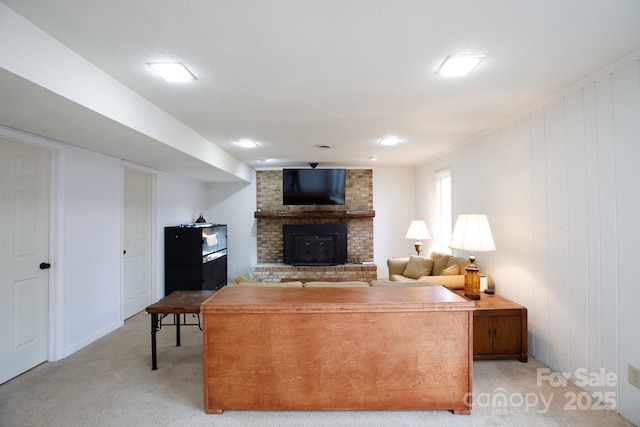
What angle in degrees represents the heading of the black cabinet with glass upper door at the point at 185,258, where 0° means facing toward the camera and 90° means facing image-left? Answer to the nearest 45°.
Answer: approximately 315°

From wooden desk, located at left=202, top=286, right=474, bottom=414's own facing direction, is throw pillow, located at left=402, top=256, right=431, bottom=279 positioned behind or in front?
in front

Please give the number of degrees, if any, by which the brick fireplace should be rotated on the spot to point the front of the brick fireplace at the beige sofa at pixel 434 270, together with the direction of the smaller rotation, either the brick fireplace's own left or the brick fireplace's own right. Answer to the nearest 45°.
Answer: approximately 45° to the brick fireplace's own left

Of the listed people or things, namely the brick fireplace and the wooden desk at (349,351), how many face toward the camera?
1

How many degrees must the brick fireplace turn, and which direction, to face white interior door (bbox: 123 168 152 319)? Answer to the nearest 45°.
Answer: approximately 45° to its right

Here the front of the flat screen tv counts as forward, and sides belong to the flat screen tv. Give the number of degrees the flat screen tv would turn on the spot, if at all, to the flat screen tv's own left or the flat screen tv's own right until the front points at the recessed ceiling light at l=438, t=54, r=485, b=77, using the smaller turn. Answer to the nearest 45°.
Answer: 0° — it already faces it

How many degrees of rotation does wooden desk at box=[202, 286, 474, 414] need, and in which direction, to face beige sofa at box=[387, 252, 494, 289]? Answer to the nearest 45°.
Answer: approximately 45° to its right

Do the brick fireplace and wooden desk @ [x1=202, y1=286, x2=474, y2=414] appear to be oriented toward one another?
yes

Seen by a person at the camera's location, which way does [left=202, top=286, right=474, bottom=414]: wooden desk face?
facing away from the viewer

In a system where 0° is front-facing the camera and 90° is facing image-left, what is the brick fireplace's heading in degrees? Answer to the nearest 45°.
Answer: approximately 0°

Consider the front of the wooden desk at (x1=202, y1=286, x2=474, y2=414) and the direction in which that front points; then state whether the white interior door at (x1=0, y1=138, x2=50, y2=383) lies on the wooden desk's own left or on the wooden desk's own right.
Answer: on the wooden desk's own left

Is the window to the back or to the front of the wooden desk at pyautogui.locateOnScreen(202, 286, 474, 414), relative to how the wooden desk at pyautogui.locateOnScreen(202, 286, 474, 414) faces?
to the front
